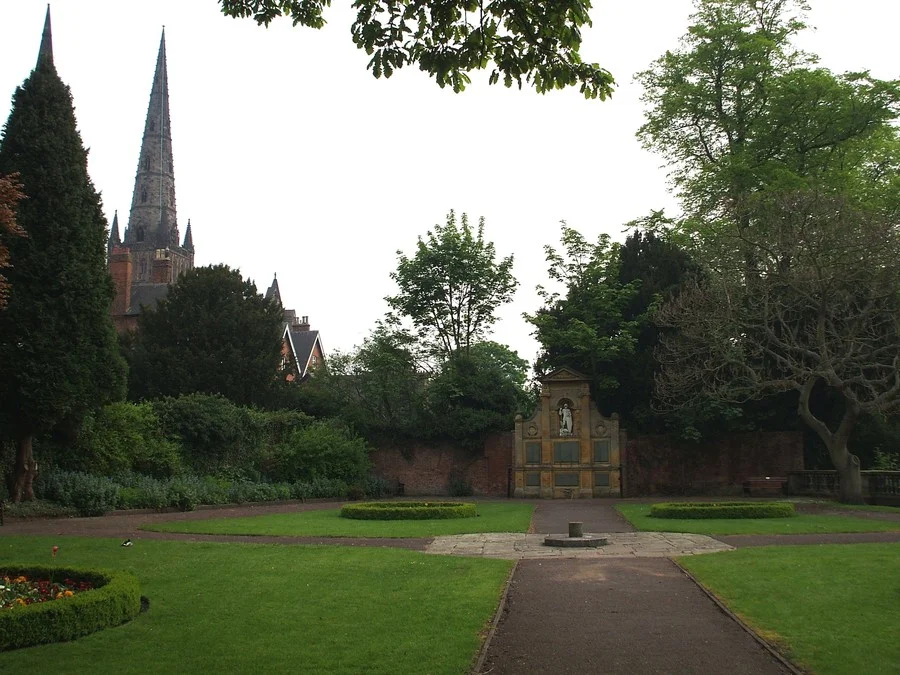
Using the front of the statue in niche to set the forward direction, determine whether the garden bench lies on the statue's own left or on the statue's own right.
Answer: on the statue's own left

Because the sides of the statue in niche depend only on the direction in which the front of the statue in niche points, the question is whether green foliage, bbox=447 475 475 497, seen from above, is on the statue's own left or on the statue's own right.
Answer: on the statue's own right

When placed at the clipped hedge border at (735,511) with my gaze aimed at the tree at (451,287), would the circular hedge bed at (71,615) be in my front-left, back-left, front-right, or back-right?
back-left

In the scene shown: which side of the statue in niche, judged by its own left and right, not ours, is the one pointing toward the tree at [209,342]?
right

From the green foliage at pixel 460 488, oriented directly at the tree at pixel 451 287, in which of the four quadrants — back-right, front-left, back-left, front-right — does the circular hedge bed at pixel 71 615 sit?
back-left

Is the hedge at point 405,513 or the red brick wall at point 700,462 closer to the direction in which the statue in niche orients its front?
the hedge

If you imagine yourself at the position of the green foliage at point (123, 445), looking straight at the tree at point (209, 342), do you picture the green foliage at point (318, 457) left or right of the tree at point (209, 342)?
right

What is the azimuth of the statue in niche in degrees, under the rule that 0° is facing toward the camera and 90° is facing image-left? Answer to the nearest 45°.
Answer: approximately 0°

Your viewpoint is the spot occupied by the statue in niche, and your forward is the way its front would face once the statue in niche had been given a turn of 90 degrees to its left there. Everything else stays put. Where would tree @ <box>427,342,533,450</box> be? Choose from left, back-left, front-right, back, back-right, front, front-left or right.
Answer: back-left

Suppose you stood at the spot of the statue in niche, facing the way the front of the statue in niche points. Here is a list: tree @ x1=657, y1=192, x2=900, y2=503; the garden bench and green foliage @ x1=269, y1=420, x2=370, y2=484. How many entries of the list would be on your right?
1
